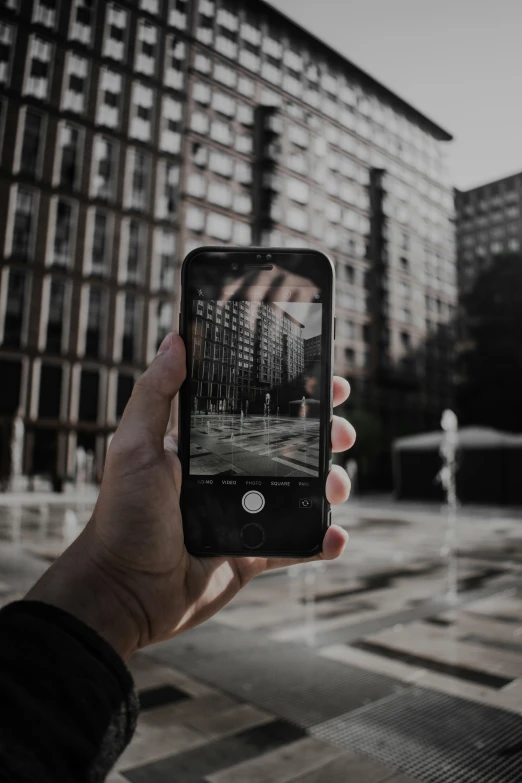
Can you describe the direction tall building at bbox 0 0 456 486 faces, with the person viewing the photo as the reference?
facing the viewer and to the right of the viewer

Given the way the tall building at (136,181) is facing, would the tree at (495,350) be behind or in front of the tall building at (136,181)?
in front
